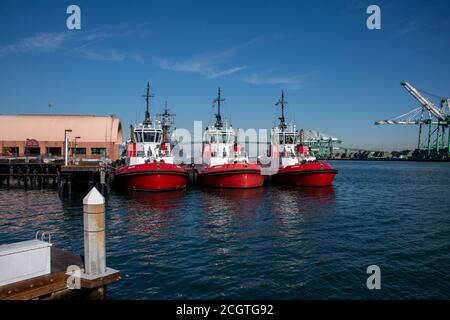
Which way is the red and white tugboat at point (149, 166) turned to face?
toward the camera

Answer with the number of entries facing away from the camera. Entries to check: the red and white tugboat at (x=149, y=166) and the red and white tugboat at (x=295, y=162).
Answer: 0

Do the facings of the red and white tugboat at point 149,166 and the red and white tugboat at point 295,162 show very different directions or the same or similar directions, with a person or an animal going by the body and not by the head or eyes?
same or similar directions

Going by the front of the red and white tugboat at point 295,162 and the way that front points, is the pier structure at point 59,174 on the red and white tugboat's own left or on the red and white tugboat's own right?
on the red and white tugboat's own right

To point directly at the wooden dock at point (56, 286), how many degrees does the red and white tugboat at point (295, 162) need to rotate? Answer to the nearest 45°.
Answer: approximately 45° to its right

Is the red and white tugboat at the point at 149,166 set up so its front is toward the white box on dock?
yes

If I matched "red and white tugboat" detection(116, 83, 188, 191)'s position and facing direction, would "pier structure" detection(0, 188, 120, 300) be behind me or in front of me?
in front

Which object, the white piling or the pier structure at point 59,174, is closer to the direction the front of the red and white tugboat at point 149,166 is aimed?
the white piling

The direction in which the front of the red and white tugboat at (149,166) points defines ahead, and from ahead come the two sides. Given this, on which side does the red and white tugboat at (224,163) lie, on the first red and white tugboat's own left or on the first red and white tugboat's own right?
on the first red and white tugboat's own left

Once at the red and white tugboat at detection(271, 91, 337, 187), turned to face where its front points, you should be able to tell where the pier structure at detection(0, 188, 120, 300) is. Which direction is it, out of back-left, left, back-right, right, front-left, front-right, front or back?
front-right

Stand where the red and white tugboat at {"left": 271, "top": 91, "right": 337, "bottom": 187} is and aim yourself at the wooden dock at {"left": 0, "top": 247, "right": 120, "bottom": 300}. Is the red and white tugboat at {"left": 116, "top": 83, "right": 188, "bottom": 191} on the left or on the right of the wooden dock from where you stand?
right

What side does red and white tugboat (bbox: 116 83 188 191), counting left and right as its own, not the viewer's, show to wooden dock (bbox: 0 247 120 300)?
front

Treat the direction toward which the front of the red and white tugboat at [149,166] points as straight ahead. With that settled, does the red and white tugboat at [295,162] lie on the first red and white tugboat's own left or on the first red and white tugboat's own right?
on the first red and white tugboat's own left

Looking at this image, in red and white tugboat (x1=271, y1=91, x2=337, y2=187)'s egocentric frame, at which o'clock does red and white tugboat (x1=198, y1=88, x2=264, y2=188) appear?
red and white tugboat (x1=198, y1=88, x2=264, y2=188) is roughly at 3 o'clock from red and white tugboat (x1=271, y1=91, x2=337, y2=187).

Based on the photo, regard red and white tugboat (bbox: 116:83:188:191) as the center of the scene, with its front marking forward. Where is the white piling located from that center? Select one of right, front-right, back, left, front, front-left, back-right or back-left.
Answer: front
